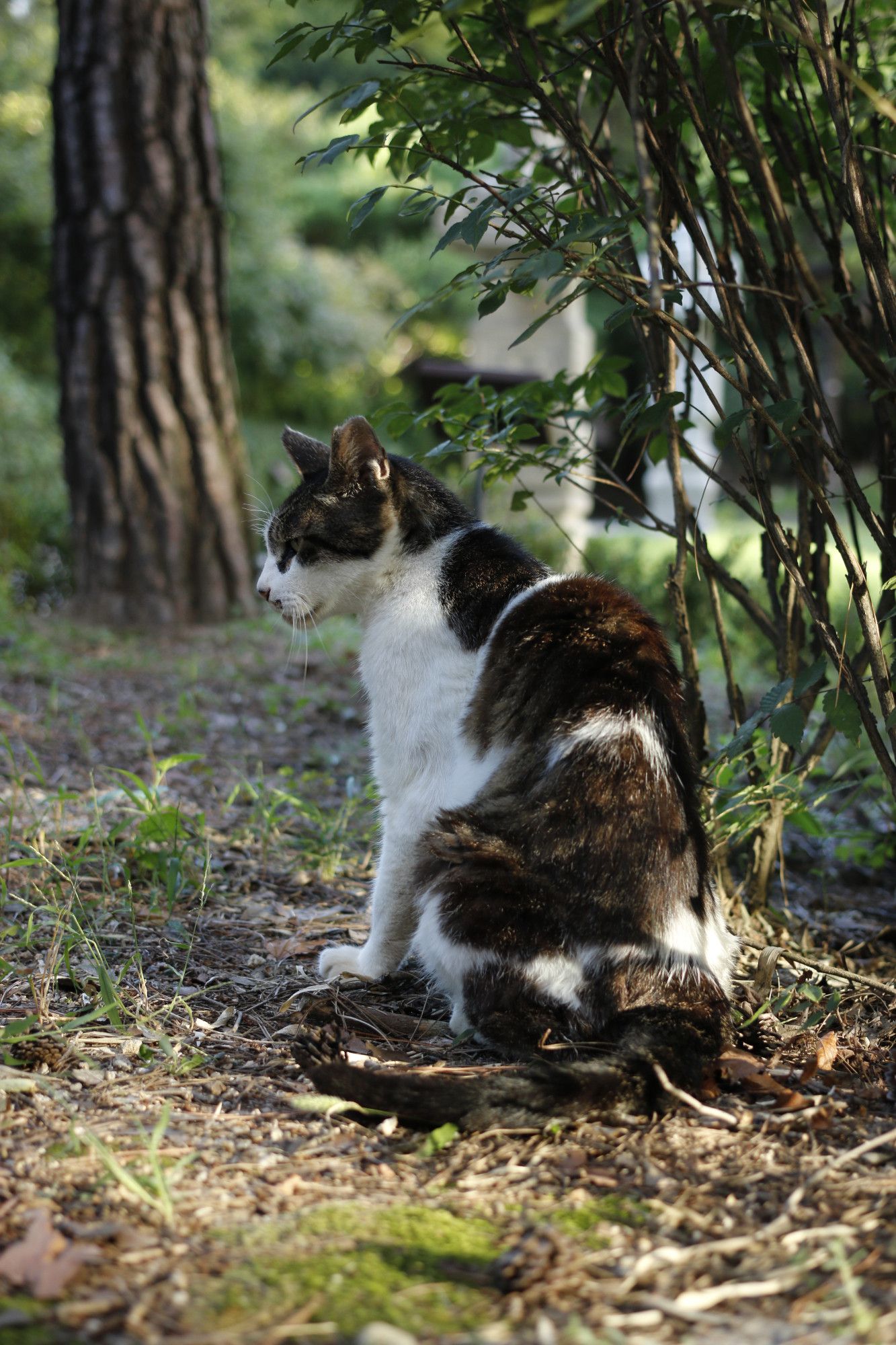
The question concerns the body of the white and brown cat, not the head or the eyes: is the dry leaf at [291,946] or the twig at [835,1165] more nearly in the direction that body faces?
the dry leaf

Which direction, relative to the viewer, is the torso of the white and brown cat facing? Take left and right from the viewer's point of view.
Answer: facing to the left of the viewer

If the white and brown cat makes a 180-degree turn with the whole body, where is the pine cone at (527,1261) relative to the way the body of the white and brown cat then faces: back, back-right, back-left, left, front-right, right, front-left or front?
right
